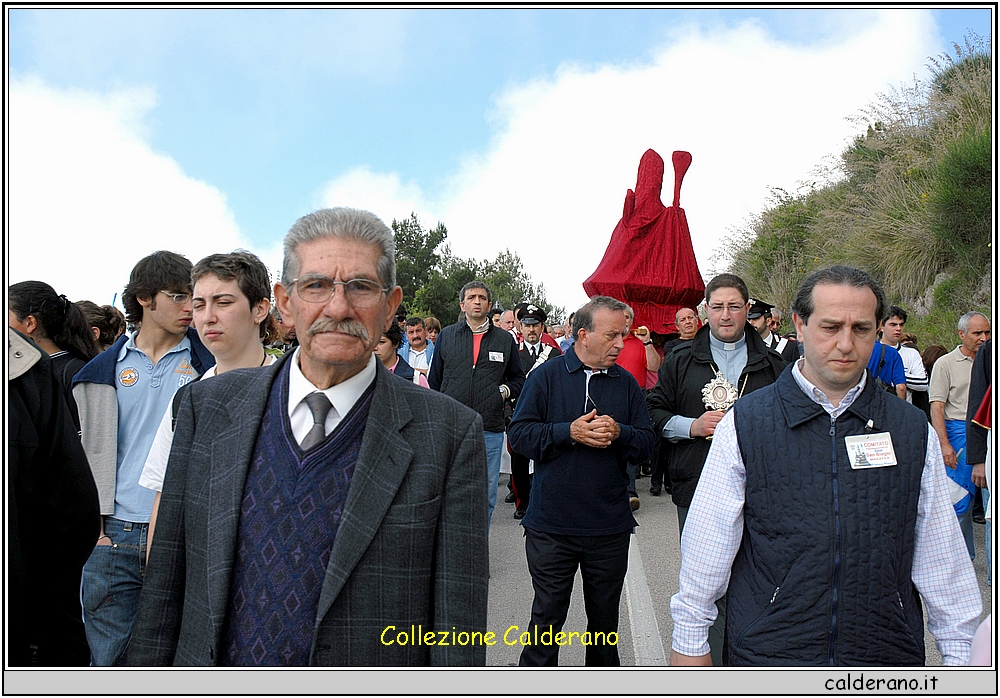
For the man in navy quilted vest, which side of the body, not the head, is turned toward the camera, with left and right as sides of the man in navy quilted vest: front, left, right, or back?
front

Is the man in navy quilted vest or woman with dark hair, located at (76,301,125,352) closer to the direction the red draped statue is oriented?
the man in navy quilted vest

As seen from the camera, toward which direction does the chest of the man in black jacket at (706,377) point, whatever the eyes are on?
toward the camera

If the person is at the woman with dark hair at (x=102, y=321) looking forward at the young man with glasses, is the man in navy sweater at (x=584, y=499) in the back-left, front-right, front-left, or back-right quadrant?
front-left

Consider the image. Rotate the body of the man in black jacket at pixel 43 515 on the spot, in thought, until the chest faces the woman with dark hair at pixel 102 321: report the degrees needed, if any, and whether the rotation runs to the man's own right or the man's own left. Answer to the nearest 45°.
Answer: approximately 135° to the man's own right

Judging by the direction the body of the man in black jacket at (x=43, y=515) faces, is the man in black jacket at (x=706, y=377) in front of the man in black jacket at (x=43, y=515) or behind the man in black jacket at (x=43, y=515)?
behind

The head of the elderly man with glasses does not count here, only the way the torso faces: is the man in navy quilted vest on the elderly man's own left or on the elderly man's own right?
on the elderly man's own left
